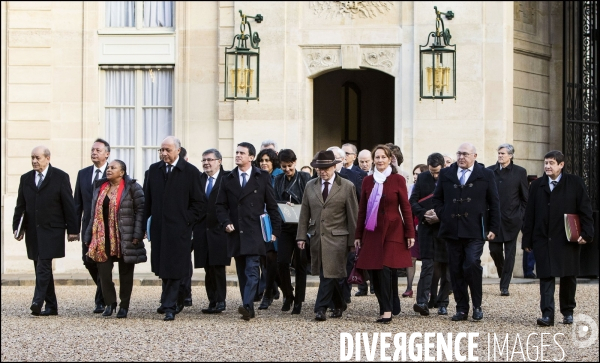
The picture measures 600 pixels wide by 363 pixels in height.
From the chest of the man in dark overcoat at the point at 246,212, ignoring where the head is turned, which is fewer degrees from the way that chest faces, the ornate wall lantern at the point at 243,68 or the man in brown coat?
the man in brown coat

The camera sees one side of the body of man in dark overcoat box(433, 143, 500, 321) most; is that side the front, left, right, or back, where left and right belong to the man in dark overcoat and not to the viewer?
front

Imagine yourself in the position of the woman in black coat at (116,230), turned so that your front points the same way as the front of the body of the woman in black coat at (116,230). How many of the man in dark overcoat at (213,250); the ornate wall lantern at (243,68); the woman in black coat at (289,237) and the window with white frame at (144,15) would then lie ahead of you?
0

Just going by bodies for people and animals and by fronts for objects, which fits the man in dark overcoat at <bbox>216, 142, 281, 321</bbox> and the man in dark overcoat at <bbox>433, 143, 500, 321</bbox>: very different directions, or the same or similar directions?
same or similar directions

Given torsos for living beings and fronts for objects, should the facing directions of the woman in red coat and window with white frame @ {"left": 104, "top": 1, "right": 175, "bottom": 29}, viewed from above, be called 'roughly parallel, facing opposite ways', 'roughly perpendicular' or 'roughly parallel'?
roughly parallel

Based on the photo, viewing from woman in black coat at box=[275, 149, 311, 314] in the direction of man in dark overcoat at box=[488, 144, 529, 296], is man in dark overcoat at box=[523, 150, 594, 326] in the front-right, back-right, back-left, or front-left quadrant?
front-right

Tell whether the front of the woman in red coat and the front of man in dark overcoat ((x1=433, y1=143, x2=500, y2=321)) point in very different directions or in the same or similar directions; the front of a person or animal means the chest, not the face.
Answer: same or similar directions

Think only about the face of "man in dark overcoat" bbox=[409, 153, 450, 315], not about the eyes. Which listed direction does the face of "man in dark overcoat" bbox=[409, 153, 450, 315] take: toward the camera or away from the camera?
toward the camera

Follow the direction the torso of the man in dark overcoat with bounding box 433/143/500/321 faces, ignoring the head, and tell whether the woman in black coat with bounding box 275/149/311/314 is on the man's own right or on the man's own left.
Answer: on the man's own right

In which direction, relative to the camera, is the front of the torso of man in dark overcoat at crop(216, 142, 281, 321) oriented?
toward the camera

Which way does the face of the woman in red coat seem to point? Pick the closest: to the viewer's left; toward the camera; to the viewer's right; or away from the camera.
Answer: toward the camera

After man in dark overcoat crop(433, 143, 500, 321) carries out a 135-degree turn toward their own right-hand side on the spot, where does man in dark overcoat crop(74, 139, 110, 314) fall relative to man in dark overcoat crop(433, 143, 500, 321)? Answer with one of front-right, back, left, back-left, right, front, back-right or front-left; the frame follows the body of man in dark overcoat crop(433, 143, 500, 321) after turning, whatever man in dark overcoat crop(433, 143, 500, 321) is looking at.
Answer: front-left

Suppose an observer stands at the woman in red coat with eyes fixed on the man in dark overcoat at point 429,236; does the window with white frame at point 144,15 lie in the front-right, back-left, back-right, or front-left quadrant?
front-left

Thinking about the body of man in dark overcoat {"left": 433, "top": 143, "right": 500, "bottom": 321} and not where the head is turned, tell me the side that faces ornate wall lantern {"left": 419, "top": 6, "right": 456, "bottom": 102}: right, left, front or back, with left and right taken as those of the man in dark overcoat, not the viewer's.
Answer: back

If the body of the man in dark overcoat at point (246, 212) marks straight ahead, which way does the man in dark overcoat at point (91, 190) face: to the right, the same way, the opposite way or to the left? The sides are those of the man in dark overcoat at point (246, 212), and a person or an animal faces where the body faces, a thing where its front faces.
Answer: the same way

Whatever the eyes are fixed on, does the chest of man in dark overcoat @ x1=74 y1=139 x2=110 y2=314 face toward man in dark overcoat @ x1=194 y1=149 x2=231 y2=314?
no
